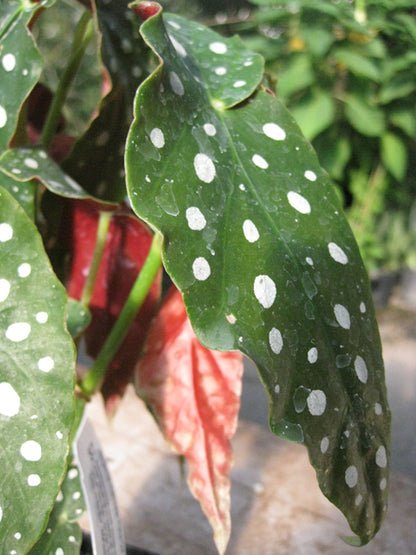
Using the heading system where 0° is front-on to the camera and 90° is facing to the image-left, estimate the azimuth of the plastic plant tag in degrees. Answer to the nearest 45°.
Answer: approximately 0°
